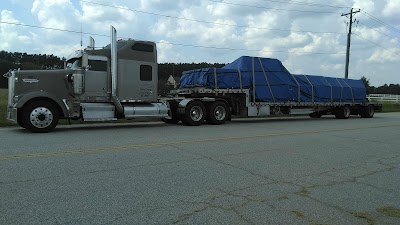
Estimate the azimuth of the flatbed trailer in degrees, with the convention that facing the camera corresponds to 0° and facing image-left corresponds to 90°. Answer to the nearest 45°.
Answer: approximately 45°

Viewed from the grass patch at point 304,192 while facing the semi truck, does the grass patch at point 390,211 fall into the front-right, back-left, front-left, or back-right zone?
back-right

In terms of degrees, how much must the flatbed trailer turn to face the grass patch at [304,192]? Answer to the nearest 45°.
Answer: approximately 45° to its left

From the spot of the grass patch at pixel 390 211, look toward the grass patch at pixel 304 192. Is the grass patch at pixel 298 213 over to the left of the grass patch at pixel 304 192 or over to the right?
left

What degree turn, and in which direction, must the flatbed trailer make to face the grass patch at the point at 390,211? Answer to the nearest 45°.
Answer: approximately 45° to its left

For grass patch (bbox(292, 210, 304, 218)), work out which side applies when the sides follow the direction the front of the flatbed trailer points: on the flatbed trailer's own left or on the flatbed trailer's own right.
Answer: on the flatbed trailer's own left

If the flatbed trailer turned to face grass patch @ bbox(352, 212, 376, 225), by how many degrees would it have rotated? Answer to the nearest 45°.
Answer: approximately 45° to its left
